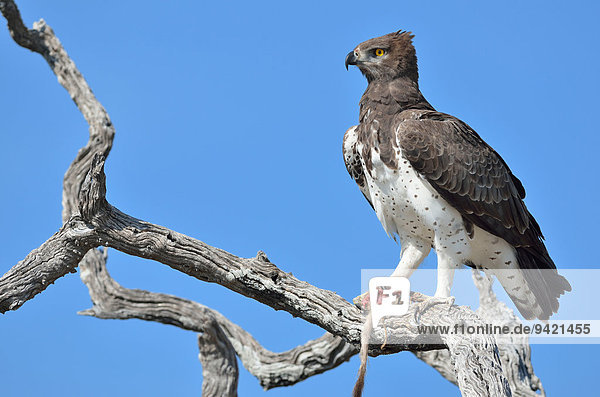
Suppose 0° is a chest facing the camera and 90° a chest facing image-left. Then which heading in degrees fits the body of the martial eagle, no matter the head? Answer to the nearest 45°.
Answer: approximately 45°
